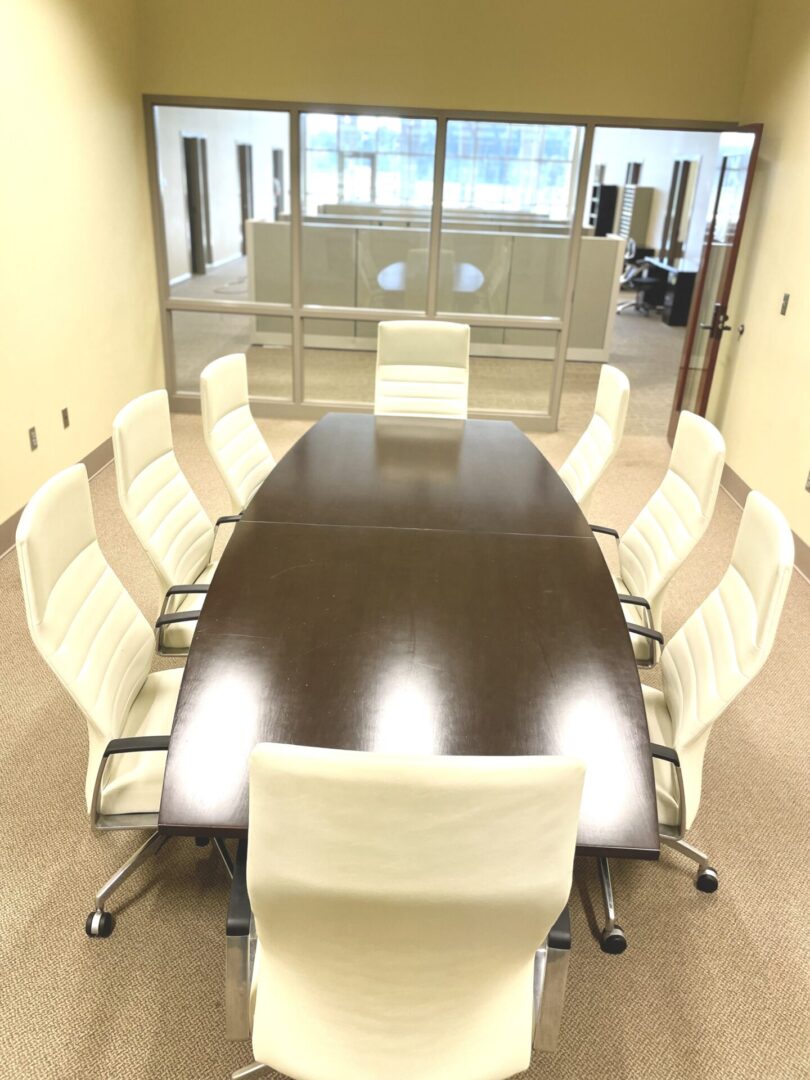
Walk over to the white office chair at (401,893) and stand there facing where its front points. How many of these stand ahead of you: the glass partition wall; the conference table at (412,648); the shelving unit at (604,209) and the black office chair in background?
4

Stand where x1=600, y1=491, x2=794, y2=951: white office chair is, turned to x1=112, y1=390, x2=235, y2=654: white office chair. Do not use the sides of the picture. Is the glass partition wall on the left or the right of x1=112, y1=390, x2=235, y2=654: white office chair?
right

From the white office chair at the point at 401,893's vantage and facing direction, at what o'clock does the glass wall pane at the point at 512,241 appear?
The glass wall pane is roughly at 12 o'clock from the white office chair.

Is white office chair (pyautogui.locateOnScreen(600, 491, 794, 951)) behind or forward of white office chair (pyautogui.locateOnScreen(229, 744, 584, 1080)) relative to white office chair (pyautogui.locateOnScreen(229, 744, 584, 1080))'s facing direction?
forward

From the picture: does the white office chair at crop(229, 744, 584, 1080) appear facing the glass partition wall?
yes

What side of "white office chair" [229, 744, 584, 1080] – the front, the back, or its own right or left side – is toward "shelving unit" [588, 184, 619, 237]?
front

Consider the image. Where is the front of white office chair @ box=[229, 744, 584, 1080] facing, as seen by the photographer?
facing away from the viewer

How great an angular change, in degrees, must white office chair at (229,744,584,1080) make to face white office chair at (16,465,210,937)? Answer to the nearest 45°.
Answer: approximately 45° to its left

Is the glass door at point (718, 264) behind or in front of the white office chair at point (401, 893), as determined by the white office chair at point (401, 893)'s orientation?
in front

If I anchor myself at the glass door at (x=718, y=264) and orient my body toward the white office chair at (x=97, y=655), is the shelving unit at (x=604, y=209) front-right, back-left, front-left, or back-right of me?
back-right

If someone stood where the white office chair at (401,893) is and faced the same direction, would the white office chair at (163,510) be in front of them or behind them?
in front

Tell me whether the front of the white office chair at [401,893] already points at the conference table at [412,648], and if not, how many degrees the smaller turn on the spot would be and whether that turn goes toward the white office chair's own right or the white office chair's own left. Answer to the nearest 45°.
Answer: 0° — it already faces it
